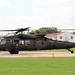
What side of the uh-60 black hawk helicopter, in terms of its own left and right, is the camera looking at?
left
